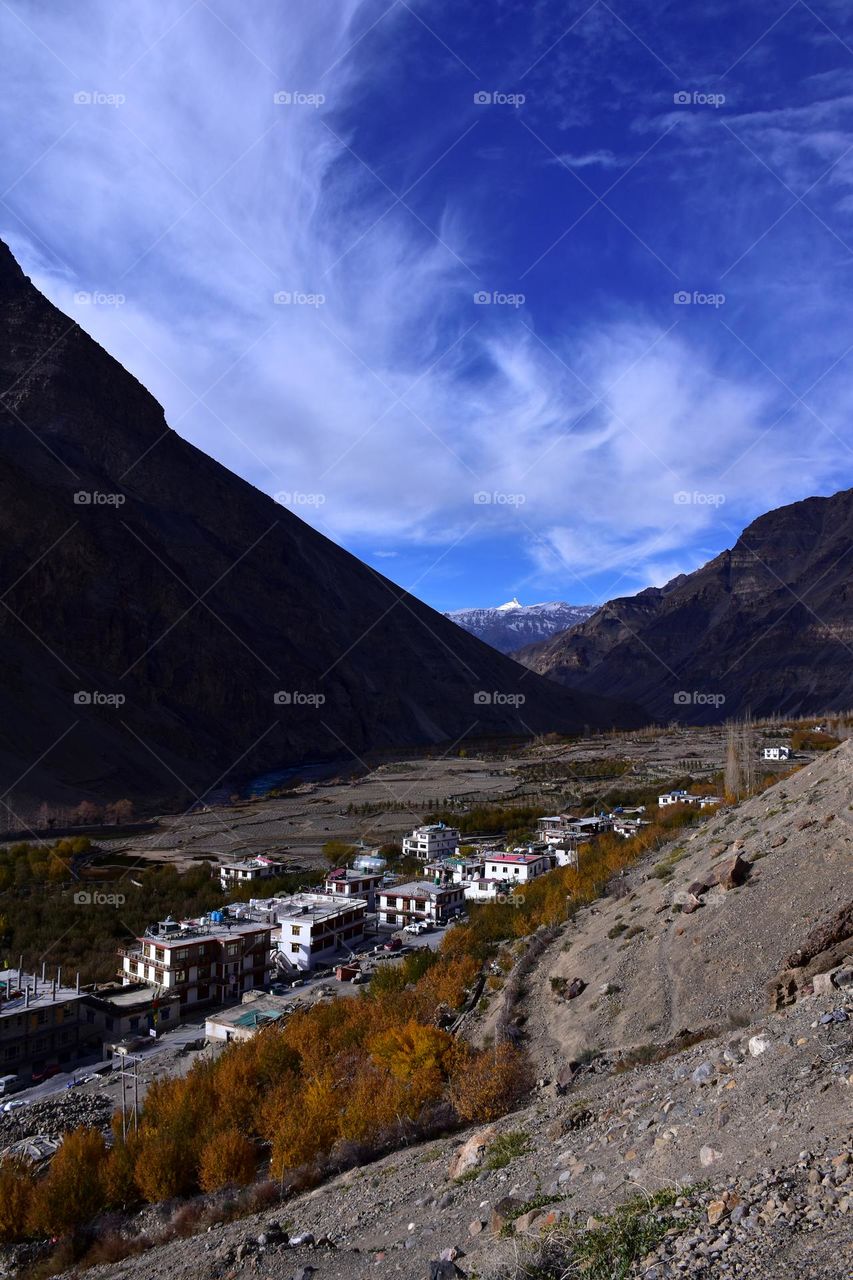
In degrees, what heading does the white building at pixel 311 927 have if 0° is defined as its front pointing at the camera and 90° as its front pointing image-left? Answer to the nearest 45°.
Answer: approximately 315°

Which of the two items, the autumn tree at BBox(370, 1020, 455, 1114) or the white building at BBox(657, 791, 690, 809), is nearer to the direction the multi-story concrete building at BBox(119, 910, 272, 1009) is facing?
the autumn tree

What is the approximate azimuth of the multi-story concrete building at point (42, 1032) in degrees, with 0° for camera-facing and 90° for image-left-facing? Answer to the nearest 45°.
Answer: approximately 315°

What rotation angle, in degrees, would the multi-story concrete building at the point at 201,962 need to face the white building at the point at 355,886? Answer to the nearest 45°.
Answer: approximately 90° to its left

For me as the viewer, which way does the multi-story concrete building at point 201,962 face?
facing the viewer and to the right of the viewer

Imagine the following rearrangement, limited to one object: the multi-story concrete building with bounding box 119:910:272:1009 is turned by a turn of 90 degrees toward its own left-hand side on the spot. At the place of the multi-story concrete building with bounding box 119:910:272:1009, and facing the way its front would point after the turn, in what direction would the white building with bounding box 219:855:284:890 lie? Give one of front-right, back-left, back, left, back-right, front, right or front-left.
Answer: front-left

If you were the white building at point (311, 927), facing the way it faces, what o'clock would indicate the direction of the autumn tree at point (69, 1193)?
The autumn tree is roughly at 2 o'clock from the white building.

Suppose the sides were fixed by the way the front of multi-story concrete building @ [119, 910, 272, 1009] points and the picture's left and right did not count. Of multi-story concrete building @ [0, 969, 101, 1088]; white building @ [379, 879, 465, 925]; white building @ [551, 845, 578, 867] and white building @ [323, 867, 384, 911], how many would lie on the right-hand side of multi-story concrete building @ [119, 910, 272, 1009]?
1

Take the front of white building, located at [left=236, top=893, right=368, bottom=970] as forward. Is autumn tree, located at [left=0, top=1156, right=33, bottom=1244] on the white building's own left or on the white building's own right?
on the white building's own right

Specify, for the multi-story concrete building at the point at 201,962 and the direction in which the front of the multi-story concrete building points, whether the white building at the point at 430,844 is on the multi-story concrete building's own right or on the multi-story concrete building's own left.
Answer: on the multi-story concrete building's own left

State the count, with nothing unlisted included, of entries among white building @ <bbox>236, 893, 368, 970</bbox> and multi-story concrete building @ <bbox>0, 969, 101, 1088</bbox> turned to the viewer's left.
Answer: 0
